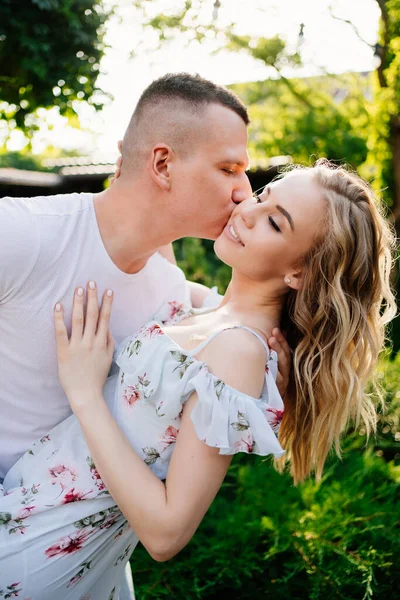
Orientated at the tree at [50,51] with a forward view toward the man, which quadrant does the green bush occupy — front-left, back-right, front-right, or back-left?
front-left

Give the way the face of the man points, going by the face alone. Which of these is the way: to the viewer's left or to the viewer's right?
to the viewer's right

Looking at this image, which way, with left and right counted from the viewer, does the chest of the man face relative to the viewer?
facing the viewer and to the right of the viewer

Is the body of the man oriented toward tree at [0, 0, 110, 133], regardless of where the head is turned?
no
